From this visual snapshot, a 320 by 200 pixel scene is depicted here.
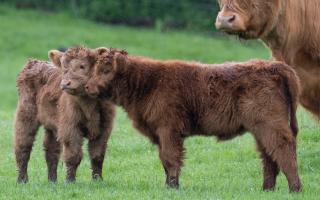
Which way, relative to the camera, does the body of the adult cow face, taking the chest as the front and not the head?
to the viewer's left

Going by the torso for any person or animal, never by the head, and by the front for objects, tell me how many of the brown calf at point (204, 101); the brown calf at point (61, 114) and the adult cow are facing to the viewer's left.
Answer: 2

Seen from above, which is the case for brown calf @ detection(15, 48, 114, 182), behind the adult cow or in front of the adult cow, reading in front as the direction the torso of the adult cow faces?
in front

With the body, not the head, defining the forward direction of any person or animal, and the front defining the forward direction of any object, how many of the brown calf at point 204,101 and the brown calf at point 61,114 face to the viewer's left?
1

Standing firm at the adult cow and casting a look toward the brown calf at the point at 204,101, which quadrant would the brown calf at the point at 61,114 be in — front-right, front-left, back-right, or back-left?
front-right

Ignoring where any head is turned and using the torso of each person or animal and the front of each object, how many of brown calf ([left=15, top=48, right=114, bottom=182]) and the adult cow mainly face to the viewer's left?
1

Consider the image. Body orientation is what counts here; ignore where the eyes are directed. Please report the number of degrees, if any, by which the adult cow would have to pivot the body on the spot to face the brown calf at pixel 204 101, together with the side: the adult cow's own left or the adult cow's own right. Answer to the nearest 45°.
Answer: approximately 45° to the adult cow's own left

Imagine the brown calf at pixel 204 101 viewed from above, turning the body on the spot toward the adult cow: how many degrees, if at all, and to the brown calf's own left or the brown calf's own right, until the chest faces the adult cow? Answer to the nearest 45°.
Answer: approximately 135° to the brown calf's own right

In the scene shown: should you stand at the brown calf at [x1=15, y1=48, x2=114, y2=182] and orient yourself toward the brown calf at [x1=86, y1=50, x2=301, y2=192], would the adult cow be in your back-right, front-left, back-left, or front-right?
front-left

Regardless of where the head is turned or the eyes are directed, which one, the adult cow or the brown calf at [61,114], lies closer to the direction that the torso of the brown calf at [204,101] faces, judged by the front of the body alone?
the brown calf

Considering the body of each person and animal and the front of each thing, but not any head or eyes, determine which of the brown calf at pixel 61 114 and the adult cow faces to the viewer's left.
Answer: the adult cow

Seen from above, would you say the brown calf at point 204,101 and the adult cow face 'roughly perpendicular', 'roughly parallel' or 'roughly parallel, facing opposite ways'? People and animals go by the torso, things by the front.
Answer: roughly parallel

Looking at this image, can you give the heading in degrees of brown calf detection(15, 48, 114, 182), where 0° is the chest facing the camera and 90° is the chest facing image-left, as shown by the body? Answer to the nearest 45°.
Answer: approximately 315°

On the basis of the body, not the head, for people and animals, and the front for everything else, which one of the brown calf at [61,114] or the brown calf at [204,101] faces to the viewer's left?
the brown calf at [204,101]

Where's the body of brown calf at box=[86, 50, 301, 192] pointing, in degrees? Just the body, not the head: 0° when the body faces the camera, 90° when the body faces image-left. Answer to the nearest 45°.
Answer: approximately 90°
